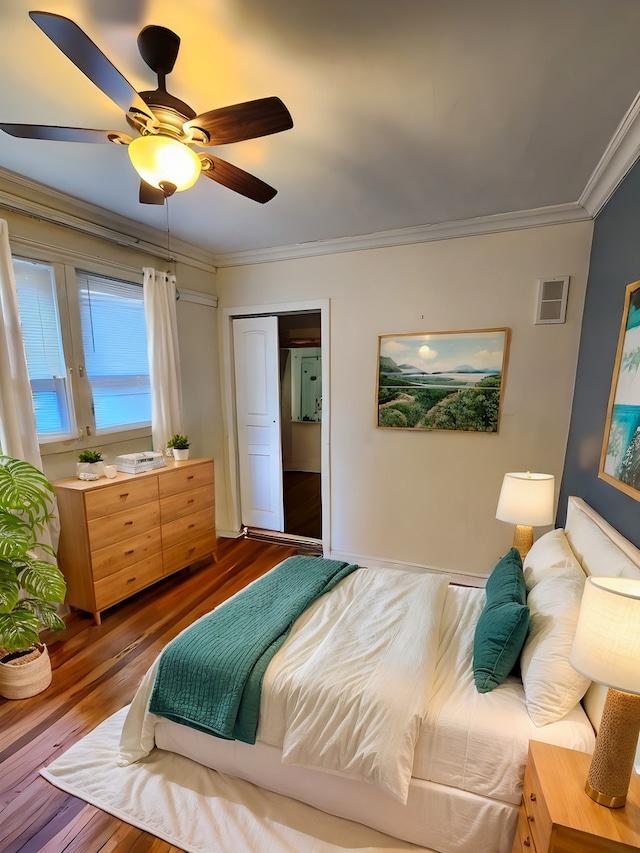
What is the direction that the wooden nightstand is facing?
to the viewer's left

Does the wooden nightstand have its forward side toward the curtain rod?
yes

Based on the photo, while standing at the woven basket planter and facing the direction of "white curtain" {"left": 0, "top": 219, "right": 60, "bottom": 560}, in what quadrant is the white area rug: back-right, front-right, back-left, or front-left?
back-right

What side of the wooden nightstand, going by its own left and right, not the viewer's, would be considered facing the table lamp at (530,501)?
right

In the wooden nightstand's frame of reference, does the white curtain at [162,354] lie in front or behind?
in front

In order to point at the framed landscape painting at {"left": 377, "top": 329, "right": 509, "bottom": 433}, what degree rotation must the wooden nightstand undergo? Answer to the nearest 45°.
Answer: approximately 45° to its right

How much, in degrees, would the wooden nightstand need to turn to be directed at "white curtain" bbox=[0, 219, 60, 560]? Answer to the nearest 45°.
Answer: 0° — it already faces it

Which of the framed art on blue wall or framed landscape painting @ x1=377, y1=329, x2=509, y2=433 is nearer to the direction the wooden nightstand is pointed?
the framed landscape painting
